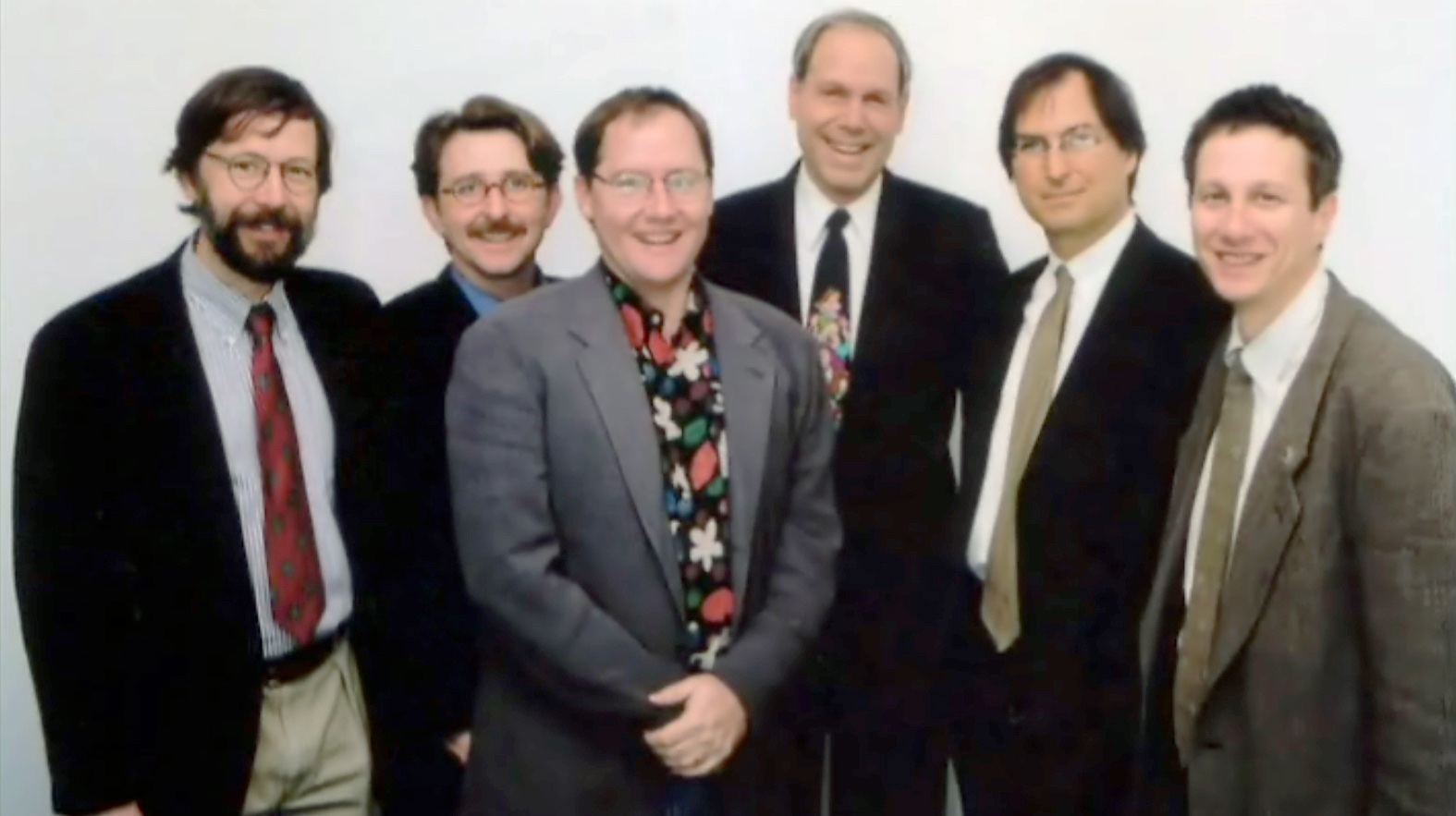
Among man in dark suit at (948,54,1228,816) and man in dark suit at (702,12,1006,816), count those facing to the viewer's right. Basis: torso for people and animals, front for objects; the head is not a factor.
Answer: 0

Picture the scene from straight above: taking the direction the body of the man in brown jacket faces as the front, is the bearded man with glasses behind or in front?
in front

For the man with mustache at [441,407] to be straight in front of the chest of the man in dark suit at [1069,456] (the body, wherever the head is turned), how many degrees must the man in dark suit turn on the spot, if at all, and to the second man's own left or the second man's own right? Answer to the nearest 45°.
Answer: approximately 45° to the second man's own right

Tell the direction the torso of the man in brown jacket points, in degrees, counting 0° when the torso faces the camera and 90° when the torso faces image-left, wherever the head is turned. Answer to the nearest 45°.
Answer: approximately 45°

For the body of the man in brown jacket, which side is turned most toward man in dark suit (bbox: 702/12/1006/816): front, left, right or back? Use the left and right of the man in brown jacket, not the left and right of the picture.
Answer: right

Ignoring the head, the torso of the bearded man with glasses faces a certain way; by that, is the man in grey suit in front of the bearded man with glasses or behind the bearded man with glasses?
in front

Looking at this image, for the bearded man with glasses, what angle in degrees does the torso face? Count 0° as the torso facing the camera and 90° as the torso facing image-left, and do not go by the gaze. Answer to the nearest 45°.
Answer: approximately 315°

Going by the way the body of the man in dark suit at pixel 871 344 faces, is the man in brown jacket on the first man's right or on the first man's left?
on the first man's left
